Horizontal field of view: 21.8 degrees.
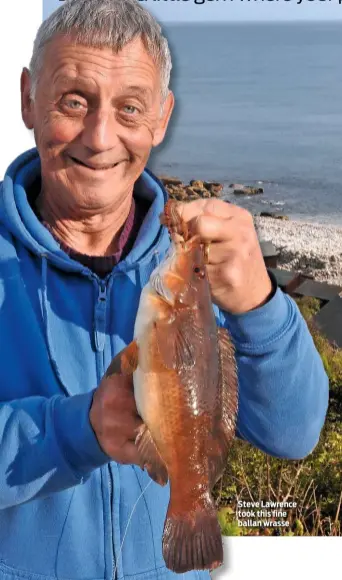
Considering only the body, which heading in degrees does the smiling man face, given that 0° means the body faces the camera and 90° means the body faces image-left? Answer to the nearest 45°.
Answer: approximately 0°

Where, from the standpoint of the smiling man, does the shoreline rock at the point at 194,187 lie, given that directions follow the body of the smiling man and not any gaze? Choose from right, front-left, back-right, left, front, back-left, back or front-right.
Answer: back
